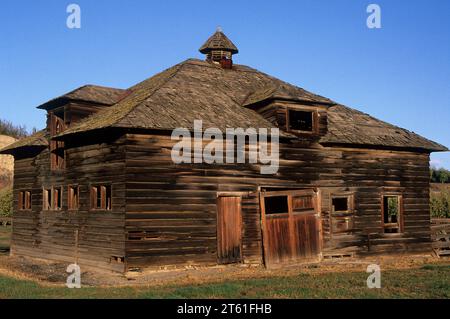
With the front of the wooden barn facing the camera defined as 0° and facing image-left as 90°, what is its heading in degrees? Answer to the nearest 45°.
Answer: approximately 315°
